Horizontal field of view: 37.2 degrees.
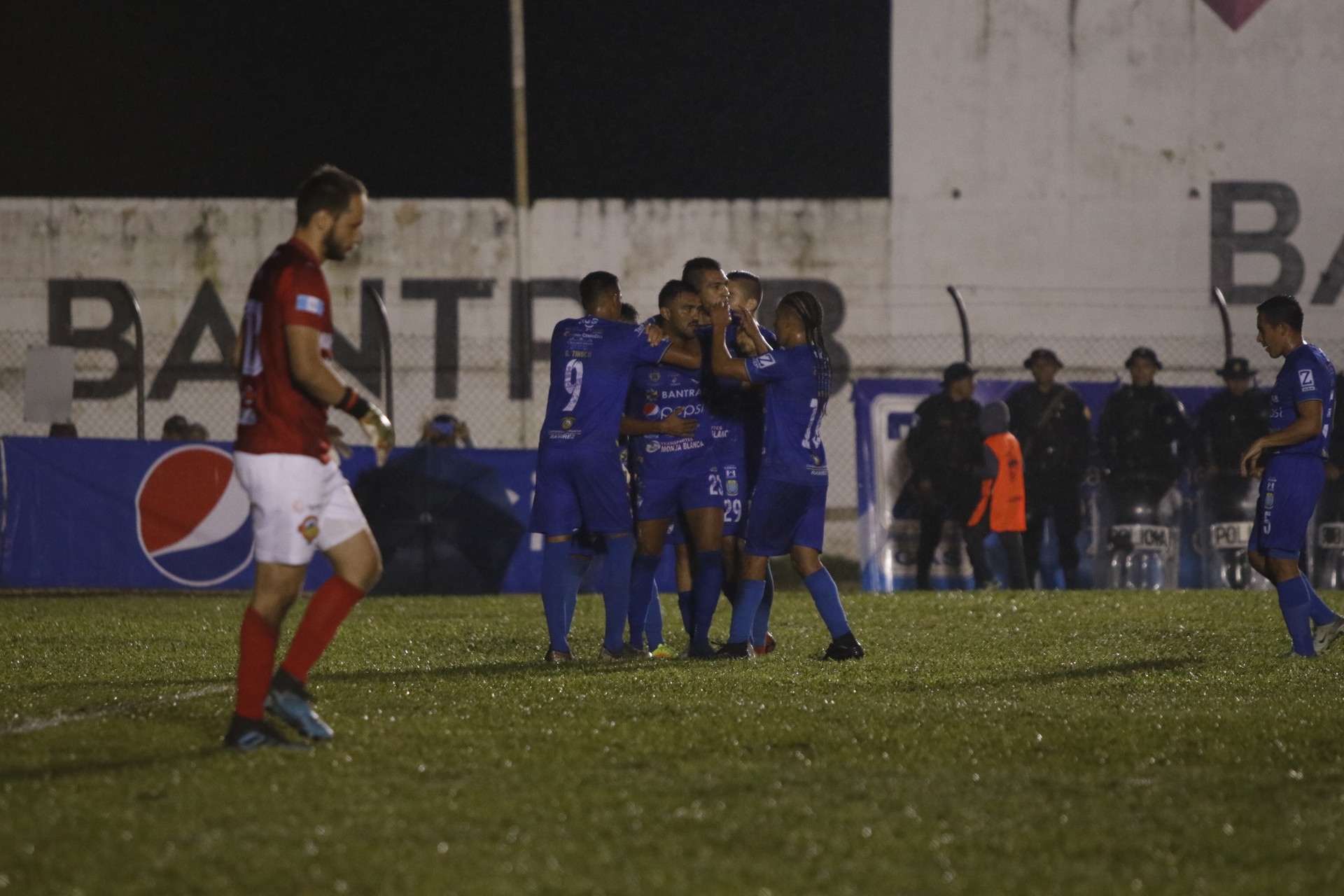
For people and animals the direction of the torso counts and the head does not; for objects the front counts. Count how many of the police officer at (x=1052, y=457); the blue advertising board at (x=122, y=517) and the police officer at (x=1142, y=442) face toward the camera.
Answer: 3

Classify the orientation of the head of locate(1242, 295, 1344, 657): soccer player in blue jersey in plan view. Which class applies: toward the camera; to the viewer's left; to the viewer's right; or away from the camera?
to the viewer's left

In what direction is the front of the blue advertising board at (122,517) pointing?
toward the camera

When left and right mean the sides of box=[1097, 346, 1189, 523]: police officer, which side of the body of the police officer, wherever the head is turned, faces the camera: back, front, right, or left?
front

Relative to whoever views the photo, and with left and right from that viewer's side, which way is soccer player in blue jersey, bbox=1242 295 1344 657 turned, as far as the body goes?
facing to the left of the viewer

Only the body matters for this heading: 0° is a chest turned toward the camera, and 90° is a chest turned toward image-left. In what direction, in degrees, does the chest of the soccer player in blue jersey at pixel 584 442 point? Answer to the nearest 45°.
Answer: approximately 225°

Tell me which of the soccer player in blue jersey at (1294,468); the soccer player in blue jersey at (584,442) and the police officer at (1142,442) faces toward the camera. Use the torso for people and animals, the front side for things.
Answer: the police officer

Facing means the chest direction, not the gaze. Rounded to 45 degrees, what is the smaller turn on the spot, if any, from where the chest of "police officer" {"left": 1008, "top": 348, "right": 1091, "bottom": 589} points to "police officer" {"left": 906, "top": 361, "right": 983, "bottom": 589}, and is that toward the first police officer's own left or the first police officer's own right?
approximately 45° to the first police officer's own right

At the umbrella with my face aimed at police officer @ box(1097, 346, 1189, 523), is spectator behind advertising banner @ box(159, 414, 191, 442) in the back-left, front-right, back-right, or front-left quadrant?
back-left

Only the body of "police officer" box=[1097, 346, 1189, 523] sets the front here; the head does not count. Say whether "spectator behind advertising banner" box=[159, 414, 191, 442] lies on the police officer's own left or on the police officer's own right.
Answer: on the police officer's own right

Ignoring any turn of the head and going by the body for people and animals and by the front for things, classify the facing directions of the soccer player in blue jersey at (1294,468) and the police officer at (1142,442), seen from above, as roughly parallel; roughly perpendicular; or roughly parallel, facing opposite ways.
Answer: roughly perpendicular

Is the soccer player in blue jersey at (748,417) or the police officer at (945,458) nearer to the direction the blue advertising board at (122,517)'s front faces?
the soccer player in blue jersey

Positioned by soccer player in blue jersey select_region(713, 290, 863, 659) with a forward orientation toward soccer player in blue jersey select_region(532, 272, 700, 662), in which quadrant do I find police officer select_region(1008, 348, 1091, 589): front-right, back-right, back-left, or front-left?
back-right

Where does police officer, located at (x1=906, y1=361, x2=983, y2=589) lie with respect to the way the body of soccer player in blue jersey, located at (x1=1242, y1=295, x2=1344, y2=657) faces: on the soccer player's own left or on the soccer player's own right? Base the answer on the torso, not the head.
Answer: on the soccer player's own right

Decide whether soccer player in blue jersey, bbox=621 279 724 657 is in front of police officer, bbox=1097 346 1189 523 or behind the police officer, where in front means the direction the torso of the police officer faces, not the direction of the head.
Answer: in front

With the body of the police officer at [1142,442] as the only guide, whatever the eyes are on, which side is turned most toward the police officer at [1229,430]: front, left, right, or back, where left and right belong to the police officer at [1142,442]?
left

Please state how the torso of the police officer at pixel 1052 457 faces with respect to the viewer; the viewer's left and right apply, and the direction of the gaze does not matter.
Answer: facing the viewer

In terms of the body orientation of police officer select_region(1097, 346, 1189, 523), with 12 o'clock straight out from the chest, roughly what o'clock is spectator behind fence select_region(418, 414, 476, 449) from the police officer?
The spectator behind fence is roughly at 3 o'clock from the police officer.

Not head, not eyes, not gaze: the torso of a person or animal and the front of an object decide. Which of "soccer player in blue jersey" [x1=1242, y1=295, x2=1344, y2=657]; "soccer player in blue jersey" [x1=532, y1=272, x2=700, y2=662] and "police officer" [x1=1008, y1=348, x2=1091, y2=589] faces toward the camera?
the police officer

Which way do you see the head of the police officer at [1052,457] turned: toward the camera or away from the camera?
toward the camera

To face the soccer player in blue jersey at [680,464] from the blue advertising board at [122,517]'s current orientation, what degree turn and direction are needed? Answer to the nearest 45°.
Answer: approximately 45° to its left
